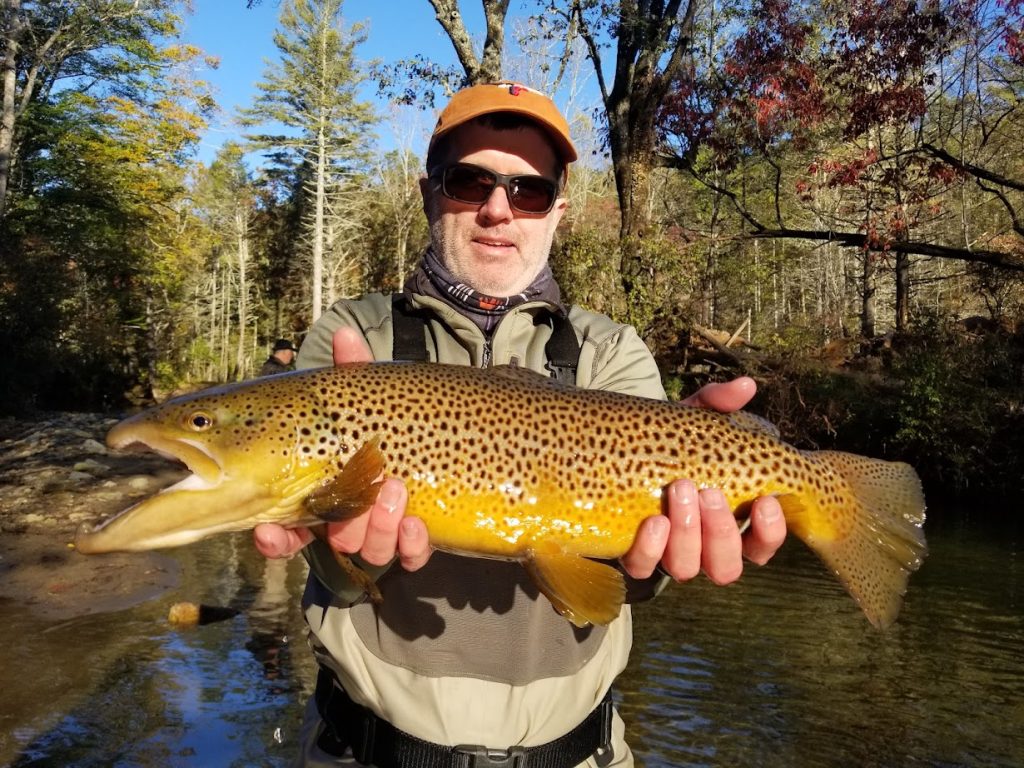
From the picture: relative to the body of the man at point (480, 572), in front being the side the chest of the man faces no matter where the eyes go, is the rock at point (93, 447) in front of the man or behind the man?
behind

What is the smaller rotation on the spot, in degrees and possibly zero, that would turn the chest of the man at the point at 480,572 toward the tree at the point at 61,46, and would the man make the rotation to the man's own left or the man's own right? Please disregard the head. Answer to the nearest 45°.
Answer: approximately 135° to the man's own right

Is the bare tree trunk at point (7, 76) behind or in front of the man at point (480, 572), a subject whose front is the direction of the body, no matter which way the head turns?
behind

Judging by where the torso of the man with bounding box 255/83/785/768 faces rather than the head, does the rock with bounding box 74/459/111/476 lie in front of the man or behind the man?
behind

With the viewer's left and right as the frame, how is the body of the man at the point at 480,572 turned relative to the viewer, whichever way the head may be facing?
facing the viewer

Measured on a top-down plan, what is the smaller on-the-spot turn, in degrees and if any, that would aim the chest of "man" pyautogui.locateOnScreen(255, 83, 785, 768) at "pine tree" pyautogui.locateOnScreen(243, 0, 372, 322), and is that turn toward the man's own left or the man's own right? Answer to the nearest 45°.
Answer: approximately 180°

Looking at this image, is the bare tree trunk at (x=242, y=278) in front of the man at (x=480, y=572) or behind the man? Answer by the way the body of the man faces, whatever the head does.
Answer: behind
